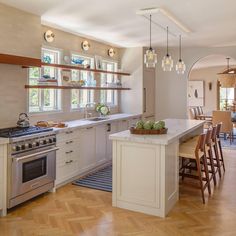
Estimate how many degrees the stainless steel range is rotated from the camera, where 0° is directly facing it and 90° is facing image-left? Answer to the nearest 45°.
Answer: approximately 315°

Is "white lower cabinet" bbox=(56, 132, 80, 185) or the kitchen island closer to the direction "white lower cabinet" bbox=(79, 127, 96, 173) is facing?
the kitchen island

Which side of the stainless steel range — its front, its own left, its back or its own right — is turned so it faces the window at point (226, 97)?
left

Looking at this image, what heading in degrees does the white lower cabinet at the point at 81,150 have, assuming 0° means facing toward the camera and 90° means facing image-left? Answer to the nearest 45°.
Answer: approximately 315°

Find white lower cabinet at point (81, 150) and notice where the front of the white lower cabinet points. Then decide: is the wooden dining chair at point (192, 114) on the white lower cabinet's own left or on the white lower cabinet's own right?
on the white lower cabinet's own left
